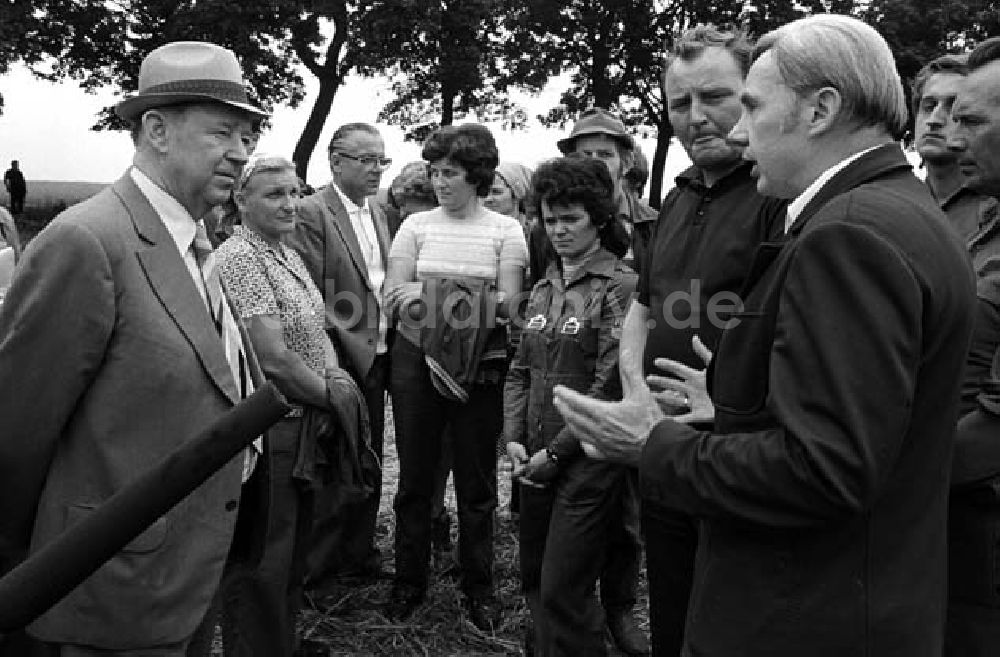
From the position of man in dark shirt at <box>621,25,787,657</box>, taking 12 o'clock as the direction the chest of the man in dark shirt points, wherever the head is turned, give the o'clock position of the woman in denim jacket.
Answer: The woman in denim jacket is roughly at 3 o'clock from the man in dark shirt.

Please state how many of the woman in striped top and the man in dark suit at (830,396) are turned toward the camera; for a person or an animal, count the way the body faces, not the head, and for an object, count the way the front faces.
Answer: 1

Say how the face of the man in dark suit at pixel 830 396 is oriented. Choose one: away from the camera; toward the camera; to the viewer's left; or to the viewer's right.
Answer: to the viewer's left

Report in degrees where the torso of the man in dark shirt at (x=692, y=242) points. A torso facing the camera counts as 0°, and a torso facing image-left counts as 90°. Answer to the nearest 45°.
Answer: approximately 45°

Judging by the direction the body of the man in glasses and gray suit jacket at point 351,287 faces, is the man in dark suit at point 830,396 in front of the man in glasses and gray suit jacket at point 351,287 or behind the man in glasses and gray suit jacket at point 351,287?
in front

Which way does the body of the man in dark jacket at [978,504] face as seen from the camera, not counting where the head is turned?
to the viewer's left

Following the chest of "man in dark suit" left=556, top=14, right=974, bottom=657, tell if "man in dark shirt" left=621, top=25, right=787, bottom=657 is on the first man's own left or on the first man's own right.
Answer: on the first man's own right

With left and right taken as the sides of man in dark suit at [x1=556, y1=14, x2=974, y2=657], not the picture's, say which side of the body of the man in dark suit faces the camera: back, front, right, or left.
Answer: left

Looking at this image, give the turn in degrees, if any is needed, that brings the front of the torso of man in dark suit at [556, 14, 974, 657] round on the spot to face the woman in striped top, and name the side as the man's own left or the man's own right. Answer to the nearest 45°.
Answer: approximately 45° to the man's own right

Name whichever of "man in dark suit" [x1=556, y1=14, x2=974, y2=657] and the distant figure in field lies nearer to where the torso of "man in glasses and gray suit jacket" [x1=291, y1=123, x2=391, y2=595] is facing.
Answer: the man in dark suit

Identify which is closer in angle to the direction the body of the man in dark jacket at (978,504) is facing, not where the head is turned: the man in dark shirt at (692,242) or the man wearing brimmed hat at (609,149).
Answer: the man in dark shirt

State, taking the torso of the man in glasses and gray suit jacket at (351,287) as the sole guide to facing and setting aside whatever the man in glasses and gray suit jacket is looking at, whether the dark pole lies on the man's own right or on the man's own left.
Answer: on the man's own right

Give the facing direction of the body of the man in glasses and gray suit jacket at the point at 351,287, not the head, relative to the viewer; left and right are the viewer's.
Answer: facing the viewer and to the right of the viewer
